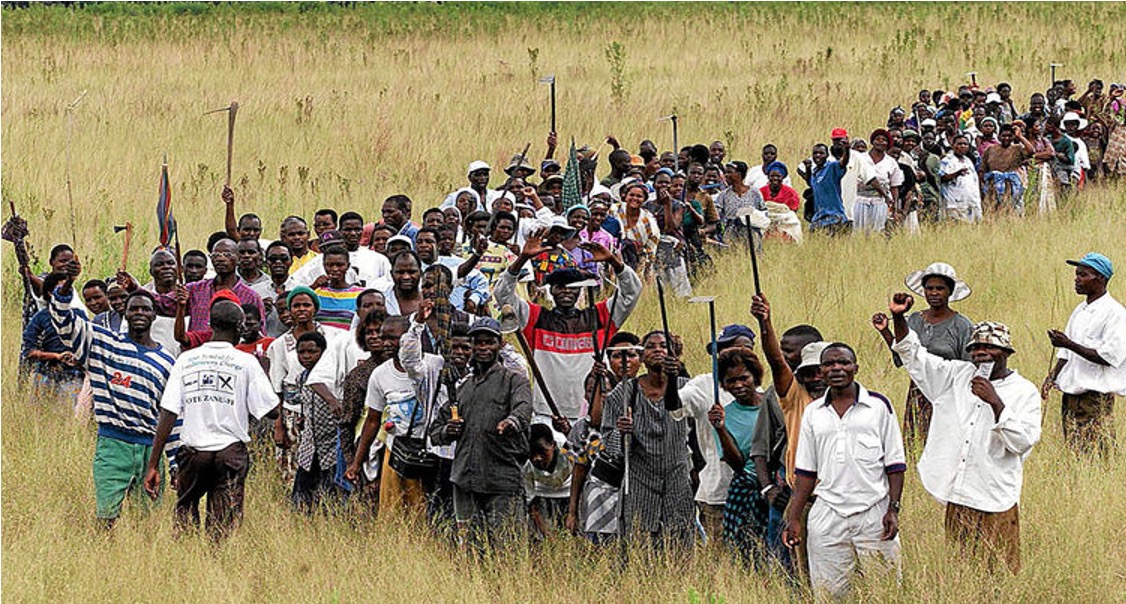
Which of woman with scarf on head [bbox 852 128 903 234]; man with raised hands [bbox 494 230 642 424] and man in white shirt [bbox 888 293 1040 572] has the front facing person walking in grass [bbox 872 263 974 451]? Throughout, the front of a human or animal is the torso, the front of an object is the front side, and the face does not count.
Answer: the woman with scarf on head

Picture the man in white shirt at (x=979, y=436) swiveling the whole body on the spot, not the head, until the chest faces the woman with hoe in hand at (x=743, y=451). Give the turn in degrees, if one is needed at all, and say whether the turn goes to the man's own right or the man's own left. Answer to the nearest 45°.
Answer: approximately 45° to the man's own right

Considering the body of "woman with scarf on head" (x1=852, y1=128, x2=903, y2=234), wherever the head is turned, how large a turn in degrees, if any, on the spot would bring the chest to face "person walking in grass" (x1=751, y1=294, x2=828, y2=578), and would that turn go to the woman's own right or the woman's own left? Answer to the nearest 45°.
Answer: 0° — they already face them

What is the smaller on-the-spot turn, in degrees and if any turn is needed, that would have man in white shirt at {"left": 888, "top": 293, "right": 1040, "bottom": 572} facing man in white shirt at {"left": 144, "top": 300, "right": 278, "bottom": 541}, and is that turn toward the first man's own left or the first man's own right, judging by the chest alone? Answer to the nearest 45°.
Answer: approximately 45° to the first man's own right

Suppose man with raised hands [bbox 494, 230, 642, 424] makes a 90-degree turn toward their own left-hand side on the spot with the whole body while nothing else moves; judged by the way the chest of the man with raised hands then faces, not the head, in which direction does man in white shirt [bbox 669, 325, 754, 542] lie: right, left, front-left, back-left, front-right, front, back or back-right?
front-right

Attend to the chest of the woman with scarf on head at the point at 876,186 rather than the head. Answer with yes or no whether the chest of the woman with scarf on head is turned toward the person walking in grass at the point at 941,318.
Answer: yes

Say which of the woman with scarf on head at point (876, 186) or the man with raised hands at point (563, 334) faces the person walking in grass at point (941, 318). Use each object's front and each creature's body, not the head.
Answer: the woman with scarf on head
